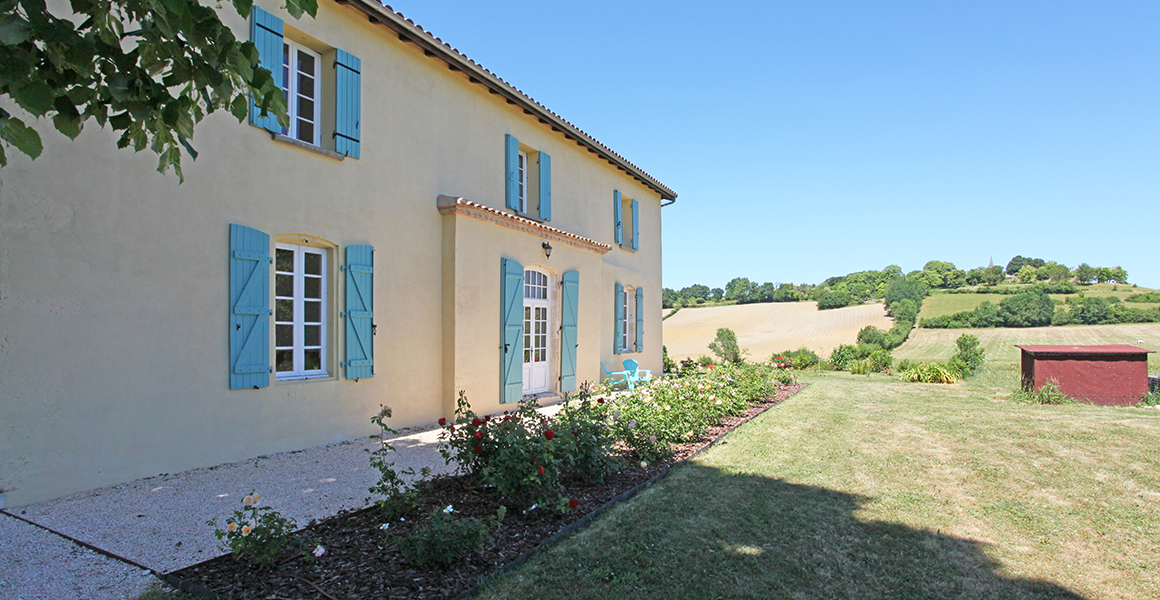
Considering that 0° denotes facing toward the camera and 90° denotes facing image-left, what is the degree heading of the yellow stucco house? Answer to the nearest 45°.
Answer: approximately 315°

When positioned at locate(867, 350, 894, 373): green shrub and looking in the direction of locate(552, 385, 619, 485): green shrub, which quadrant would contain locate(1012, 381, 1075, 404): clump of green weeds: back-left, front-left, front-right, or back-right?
front-left

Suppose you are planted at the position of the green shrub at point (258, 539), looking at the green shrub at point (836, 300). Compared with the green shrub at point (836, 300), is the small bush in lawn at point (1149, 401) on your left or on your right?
right

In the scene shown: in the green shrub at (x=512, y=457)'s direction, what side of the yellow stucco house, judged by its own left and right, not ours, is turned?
front

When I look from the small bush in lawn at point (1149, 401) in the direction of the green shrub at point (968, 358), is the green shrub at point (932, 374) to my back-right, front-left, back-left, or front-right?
front-left

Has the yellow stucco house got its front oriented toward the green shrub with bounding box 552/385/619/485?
yes

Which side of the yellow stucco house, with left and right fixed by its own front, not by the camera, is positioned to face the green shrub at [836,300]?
left

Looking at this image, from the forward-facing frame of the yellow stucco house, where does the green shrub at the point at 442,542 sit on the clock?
The green shrub is roughly at 1 o'clock from the yellow stucco house.

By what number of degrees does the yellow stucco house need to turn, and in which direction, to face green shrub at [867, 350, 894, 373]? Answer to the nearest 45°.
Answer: approximately 45° to its left

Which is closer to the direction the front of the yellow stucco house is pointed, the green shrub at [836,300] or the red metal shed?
the red metal shed

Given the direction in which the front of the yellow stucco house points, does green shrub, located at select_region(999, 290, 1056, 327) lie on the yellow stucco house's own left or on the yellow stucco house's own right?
on the yellow stucco house's own left

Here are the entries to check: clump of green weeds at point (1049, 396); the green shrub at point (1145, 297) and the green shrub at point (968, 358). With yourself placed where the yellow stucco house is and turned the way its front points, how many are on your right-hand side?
0

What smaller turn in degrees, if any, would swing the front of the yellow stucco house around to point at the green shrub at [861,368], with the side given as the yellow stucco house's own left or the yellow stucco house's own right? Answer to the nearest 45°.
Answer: approximately 45° to the yellow stucco house's own left
